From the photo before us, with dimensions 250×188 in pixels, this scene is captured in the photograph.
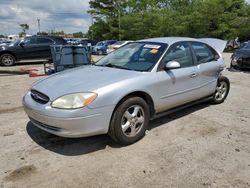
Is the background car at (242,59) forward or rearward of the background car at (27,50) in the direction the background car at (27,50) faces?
rearward

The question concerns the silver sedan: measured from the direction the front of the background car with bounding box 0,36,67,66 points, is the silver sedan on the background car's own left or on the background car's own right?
on the background car's own left

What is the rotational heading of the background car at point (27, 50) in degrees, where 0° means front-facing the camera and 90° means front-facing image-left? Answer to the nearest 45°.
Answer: approximately 90°

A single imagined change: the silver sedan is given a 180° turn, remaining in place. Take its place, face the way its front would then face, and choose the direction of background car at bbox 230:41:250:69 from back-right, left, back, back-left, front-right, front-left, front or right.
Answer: front

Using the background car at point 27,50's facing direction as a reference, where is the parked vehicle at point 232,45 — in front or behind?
behind

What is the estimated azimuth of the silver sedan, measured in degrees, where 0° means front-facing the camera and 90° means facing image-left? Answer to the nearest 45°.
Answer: approximately 45°

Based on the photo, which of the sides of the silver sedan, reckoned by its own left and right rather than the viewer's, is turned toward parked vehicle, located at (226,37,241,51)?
back
